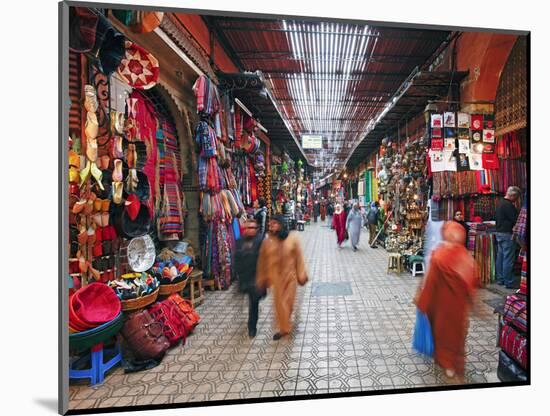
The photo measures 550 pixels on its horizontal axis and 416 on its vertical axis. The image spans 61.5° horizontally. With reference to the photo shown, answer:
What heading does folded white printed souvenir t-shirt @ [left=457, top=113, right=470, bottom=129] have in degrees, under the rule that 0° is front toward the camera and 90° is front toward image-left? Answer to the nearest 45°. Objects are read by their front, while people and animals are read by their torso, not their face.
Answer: approximately 0°
